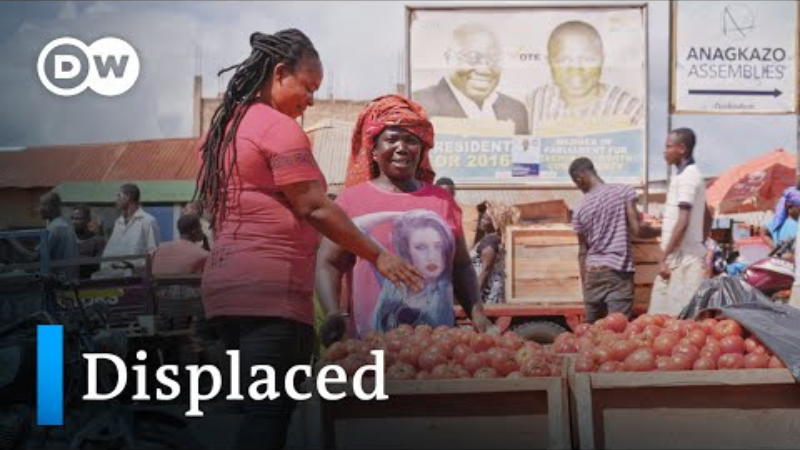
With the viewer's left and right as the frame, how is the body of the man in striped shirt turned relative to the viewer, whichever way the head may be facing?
facing away from the viewer

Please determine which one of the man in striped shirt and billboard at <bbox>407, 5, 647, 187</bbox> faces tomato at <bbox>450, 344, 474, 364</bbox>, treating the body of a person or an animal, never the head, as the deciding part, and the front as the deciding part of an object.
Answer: the billboard

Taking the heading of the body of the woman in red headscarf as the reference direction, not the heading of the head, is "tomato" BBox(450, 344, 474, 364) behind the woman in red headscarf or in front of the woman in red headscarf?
in front

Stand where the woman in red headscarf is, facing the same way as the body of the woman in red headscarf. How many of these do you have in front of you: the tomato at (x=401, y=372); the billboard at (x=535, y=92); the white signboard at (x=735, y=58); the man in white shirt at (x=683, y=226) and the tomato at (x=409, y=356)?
2

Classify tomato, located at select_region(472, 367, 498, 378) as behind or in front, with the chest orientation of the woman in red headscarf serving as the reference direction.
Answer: in front

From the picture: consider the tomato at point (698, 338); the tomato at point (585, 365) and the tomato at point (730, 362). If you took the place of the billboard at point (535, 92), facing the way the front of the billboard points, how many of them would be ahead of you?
3

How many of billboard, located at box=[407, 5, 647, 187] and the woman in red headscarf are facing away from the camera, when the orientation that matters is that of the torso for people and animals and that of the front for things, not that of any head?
0

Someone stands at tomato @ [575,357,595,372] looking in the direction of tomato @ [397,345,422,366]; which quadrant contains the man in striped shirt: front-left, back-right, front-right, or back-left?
back-right

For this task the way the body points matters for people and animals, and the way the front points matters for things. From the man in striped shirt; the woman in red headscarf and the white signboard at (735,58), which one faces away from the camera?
the man in striped shirt

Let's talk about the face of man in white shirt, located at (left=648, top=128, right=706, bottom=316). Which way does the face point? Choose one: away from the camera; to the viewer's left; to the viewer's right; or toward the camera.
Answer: to the viewer's left
